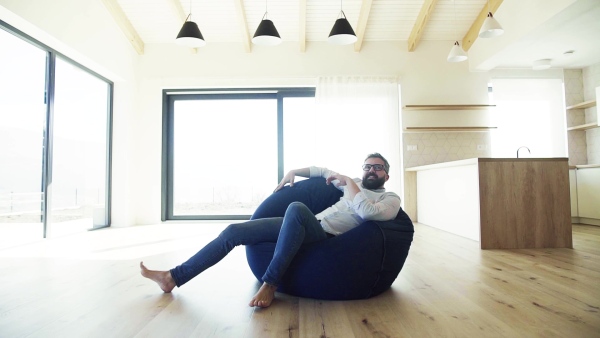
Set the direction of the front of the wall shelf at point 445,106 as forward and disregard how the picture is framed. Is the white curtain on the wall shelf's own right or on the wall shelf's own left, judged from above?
on the wall shelf's own right

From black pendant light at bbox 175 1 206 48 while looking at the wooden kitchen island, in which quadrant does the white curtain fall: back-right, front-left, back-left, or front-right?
front-left

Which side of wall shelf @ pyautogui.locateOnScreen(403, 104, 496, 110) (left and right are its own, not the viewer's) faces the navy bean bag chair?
front

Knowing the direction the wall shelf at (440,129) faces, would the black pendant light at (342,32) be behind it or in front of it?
in front

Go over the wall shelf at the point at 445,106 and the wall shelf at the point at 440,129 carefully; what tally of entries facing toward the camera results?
2

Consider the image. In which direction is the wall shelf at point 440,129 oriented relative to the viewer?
toward the camera

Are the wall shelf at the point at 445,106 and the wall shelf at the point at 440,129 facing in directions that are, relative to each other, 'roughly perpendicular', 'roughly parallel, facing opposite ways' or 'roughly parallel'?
roughly parallel

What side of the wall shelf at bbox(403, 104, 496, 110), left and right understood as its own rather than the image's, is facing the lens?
front

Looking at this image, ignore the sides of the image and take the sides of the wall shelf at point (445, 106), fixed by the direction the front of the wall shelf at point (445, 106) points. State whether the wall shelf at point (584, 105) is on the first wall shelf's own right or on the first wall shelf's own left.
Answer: on the first wall shelf's own left

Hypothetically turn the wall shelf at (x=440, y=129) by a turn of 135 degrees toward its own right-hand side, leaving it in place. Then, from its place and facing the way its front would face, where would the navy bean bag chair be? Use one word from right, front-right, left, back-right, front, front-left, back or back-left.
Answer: back-left

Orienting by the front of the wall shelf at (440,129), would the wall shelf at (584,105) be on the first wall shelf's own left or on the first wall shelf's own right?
on the first wall shelf's own left

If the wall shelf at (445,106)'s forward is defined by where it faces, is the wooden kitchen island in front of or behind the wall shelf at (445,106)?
in front
